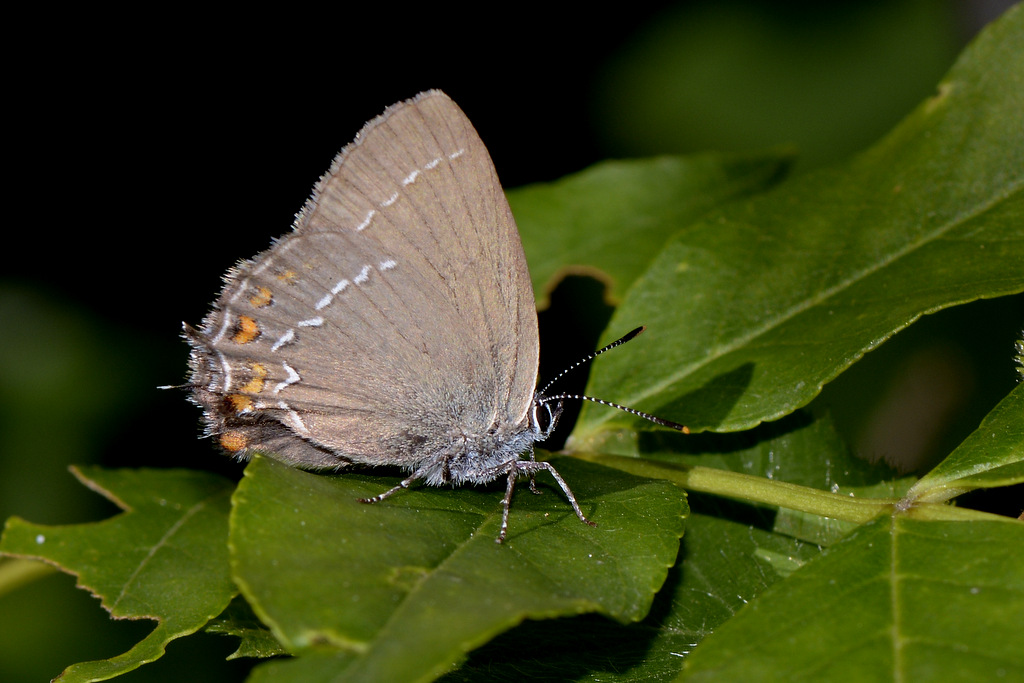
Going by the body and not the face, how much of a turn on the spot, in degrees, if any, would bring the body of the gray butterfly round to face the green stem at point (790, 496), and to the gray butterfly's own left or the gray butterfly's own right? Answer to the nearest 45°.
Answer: approximately 45° to the gray butterfly's own right

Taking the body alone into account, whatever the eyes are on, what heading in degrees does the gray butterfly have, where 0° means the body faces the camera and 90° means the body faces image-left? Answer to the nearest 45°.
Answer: approximately 270°

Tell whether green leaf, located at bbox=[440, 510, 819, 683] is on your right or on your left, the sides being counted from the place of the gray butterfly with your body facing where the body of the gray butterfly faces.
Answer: on your right

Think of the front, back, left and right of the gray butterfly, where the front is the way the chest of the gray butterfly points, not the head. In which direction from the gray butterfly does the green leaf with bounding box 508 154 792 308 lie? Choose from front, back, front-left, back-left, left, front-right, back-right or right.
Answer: front-left

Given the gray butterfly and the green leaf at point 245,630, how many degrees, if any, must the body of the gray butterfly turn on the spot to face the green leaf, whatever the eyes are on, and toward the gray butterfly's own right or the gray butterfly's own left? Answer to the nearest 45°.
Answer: approximately 135° to the gray butterfly's own right

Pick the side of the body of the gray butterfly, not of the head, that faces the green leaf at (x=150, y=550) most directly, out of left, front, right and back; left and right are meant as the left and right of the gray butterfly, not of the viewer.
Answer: back
